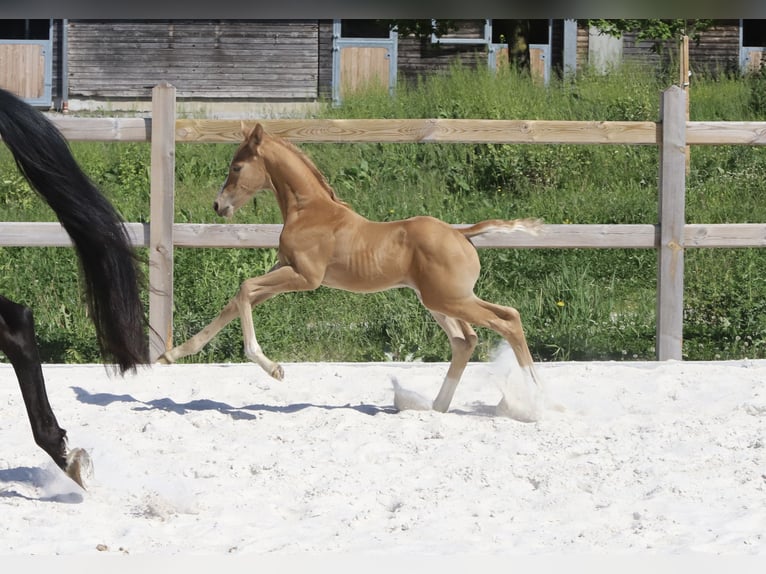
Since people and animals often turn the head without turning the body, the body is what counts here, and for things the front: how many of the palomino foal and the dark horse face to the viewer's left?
2

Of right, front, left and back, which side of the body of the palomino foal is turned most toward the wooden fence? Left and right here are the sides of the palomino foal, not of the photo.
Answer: right

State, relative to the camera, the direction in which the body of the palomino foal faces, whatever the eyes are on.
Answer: to the viewer's left

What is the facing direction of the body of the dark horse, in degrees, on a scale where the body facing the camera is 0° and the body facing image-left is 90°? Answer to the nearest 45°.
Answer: approximately 90°

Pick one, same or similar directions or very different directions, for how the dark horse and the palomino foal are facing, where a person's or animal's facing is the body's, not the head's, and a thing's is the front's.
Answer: same or similar directions

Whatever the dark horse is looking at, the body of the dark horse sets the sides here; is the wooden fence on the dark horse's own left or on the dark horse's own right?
on the dark horse's own right
